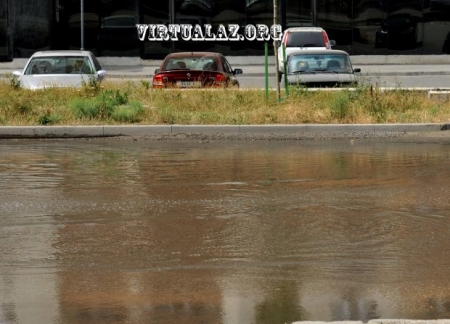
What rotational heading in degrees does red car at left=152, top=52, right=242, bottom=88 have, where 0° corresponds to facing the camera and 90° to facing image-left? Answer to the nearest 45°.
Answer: approximately 180°

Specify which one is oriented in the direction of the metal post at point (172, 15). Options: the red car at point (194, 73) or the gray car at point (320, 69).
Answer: the red car

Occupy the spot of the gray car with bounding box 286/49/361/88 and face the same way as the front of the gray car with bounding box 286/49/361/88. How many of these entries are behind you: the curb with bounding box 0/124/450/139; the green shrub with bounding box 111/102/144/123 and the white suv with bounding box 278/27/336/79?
1

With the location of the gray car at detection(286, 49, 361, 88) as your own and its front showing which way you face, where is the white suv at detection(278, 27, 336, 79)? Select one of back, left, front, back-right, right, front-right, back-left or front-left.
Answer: back

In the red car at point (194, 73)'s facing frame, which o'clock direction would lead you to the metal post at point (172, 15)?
The metal post is roughly at 12 o'clock from the red car.

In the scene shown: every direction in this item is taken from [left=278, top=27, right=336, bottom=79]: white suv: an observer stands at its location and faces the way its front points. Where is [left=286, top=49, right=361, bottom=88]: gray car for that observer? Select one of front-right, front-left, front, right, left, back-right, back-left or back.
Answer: back

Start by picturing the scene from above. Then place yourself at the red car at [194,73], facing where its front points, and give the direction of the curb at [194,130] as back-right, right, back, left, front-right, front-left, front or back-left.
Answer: back

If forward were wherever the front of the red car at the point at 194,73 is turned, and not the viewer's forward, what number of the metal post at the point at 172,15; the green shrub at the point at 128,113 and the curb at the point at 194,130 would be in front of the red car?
1

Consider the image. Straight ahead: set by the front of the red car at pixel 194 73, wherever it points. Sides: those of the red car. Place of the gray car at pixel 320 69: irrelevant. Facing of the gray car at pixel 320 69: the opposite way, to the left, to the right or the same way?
the opposite way

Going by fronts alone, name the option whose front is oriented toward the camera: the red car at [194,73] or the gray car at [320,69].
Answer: the gray car

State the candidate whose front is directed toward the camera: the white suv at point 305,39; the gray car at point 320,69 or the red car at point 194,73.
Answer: the gray car

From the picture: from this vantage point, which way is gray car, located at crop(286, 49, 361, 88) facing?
toward the camera

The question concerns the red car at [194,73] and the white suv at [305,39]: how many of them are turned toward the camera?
0

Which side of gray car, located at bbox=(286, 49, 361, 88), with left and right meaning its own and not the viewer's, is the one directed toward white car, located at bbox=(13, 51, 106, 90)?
right

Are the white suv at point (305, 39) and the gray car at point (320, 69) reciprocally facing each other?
no

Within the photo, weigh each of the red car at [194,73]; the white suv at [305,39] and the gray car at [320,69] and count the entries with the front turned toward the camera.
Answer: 1

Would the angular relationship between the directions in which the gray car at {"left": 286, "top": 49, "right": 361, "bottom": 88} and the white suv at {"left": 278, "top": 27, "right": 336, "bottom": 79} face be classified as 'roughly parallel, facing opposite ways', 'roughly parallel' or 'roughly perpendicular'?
roughly parallel, facing opposite ways

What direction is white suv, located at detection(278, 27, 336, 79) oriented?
away from the camera

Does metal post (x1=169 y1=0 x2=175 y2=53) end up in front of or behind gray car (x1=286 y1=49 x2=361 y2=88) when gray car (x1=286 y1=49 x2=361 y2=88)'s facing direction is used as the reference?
behind

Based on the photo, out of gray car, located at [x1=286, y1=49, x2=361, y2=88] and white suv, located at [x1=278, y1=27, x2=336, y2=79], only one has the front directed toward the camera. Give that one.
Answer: the gray car
